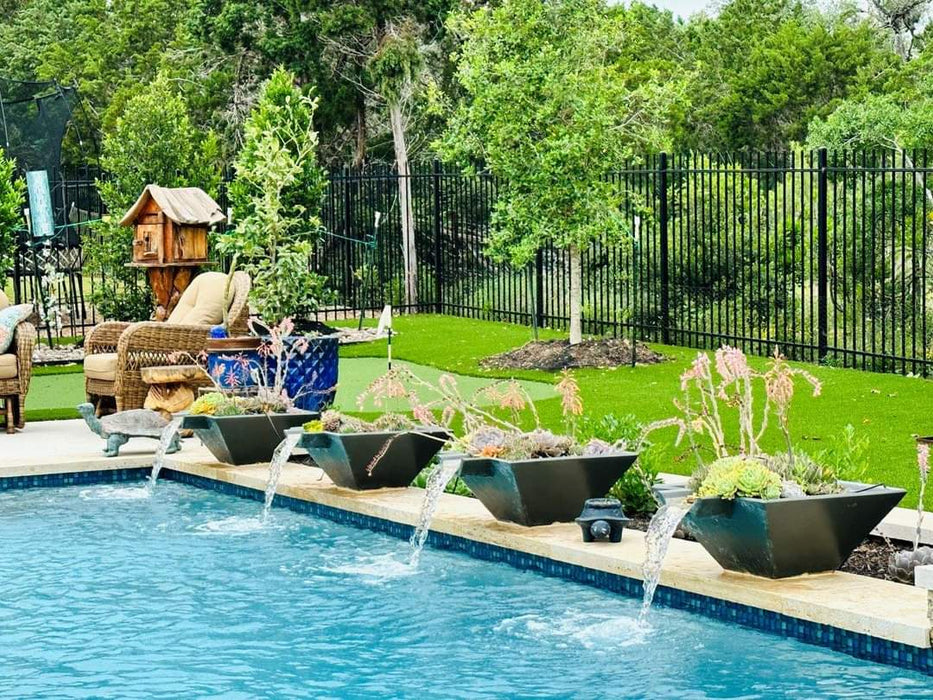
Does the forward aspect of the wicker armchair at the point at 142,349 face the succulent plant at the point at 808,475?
no

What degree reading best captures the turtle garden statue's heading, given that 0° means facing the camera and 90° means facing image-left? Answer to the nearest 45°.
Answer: approximately 90°

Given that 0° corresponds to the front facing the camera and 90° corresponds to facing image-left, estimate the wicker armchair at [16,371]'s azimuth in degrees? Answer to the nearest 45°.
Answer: approximately 315°

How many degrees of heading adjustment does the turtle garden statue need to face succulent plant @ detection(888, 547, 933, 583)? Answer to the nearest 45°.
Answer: approximately 135° to its left

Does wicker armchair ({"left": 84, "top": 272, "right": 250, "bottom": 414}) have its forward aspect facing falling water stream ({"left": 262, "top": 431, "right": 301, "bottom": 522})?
no

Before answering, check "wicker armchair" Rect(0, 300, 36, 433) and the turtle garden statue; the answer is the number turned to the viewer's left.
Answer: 1

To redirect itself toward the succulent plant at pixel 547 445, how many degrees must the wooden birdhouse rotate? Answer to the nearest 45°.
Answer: approximately 45° to its left

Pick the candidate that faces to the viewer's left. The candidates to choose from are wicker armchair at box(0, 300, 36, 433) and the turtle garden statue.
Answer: the turtle garden statue

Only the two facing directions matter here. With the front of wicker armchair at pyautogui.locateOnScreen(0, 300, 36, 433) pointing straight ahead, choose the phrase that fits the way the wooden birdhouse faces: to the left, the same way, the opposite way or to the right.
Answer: to the right

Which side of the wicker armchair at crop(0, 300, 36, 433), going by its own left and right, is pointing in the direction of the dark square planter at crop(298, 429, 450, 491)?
front

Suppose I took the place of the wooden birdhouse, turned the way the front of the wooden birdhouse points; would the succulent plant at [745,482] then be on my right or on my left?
on my left

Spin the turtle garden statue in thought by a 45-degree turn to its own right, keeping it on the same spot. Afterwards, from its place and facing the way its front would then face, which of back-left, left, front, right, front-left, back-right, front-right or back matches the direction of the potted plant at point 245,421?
back

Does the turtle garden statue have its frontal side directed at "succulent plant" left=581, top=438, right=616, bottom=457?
no

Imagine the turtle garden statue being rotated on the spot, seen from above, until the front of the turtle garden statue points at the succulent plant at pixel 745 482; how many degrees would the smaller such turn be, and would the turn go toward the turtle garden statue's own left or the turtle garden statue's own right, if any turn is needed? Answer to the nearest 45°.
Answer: approximately 135° to the turtle garden statue's own left

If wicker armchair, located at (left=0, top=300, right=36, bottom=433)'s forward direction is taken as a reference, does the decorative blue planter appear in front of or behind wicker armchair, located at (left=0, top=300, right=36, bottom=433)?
in front

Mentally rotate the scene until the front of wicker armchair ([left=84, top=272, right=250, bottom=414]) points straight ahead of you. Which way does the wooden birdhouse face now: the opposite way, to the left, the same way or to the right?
the same way

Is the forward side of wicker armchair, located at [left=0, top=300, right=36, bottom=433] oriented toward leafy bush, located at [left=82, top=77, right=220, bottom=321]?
no

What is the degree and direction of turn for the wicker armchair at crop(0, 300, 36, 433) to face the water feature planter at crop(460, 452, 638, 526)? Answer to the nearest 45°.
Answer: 0° — it already faces it

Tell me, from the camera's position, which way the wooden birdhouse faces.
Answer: facing the viewer and to the left of the viewer

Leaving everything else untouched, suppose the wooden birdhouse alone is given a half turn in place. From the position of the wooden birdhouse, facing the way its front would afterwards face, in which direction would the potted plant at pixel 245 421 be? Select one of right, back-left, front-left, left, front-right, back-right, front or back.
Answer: back-right
